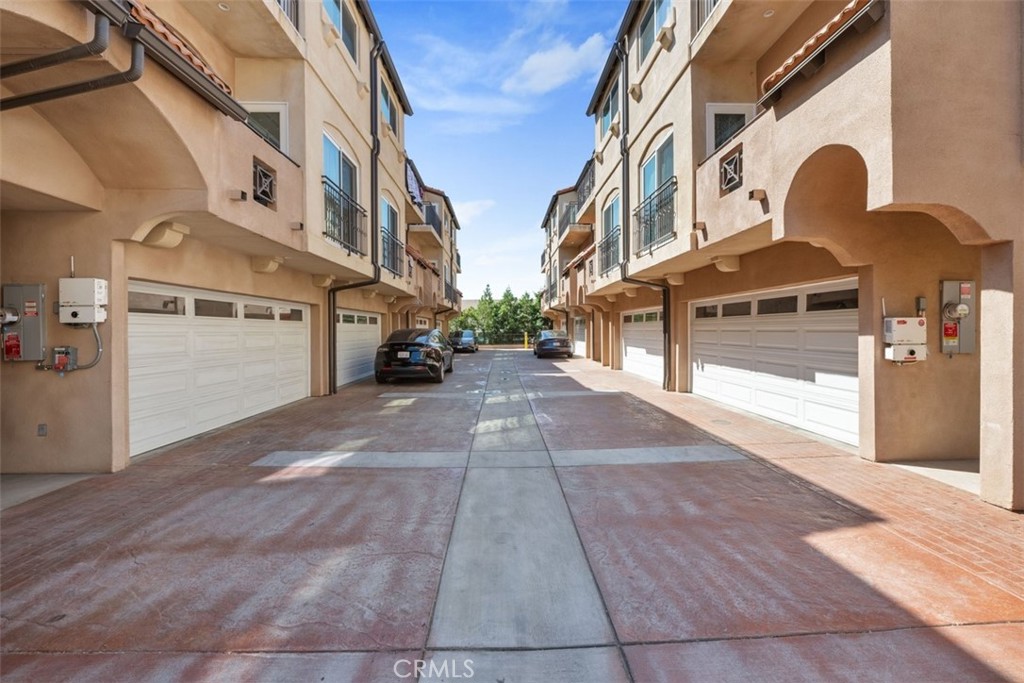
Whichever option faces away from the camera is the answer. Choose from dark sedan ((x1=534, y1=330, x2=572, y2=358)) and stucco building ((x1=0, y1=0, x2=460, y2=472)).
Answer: the dark sedan

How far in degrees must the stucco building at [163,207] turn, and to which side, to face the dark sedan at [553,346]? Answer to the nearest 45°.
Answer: approximately 90° to its left

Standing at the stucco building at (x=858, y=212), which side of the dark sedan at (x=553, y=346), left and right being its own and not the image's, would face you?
back

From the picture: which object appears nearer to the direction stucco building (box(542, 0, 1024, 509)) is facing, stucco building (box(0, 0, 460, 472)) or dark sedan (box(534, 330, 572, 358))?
the stucco building

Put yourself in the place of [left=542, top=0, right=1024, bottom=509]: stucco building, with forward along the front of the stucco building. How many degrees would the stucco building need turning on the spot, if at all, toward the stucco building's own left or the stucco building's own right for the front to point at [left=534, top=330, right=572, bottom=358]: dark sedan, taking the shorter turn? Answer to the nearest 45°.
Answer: approximately 90° to the stucco building's own right

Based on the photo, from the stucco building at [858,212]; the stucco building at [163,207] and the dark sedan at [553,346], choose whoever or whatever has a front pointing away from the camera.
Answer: the dark sedan

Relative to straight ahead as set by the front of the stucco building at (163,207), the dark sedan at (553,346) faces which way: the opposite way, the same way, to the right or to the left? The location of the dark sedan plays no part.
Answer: to the left

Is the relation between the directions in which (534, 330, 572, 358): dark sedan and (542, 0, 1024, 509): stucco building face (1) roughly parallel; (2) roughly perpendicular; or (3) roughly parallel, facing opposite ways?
roughly perpendicular

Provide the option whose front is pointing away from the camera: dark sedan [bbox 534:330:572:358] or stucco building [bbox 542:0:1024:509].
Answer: the dark sedan

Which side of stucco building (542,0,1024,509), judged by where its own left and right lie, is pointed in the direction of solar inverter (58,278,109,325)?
front

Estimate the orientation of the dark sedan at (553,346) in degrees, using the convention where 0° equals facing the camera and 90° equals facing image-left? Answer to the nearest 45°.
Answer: approximately 180°

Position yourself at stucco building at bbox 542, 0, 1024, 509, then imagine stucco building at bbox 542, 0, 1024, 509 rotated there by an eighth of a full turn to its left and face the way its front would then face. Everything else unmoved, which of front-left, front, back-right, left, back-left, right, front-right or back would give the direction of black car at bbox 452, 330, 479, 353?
back-right

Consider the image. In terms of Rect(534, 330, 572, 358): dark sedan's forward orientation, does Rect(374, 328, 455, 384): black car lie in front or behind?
behind
